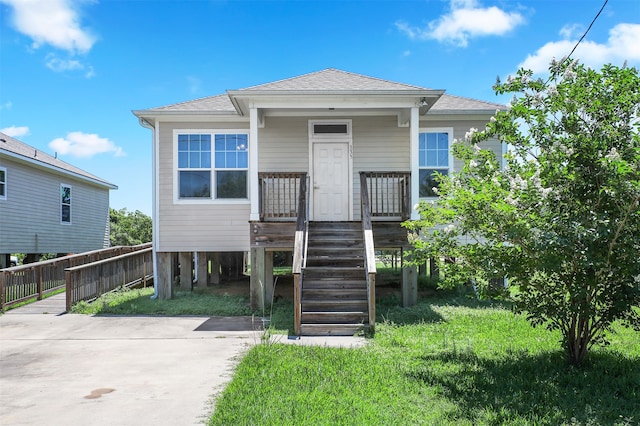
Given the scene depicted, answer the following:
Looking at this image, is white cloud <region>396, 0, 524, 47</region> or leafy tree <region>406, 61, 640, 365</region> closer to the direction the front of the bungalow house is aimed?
the leafy tree

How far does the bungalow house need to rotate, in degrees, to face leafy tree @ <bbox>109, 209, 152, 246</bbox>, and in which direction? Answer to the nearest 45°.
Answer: approximately 135° to its right

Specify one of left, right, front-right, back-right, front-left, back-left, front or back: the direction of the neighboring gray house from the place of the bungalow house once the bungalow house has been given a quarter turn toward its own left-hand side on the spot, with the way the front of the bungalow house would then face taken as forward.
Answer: back-left

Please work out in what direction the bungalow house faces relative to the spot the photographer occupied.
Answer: facing the viewer

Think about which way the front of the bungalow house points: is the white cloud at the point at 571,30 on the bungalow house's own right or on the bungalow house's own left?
on the bungalow house's own left

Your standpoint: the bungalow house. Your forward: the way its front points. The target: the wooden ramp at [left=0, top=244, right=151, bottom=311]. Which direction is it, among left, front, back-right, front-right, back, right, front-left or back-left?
right

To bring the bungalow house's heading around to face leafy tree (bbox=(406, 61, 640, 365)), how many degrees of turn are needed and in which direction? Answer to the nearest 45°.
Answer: approximately 45° to its left

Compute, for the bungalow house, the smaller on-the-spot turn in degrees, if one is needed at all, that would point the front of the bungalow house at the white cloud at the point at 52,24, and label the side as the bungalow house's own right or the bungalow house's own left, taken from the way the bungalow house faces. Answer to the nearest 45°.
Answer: approximately 90° to the bungalow house's own right

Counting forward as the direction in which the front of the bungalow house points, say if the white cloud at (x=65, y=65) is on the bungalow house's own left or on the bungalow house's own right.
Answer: on the bungalow house's own right
